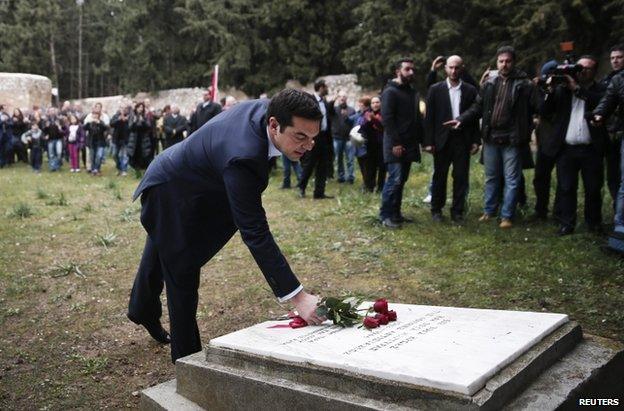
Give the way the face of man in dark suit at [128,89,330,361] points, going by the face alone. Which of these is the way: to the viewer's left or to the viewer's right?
to the viewer's right

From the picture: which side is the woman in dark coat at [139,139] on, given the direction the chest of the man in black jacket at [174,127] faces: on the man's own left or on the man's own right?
on the man's own right

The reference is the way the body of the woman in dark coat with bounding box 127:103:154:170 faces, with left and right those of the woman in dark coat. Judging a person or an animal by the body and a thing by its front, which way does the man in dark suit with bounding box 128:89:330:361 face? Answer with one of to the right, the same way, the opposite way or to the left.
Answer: to the left

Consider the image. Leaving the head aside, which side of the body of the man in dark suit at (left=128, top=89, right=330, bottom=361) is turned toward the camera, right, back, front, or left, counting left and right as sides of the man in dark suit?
right

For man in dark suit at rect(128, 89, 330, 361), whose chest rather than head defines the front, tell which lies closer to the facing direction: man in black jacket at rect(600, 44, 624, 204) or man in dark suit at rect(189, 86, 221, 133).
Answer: the man in black jacket

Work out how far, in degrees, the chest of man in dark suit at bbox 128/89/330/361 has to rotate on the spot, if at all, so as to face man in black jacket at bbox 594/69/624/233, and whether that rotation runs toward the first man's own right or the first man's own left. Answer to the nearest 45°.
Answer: approximately 45° to the first man's own left

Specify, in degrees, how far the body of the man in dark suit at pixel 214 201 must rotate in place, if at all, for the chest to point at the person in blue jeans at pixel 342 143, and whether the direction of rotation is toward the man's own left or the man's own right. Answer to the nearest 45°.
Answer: approximately 90° to the man's own left

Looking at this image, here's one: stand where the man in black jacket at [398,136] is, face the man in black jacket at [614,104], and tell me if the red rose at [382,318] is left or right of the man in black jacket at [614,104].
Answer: right

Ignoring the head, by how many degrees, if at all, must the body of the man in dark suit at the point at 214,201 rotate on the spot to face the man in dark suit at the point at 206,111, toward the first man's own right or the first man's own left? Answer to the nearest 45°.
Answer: approximately 90° to the first man's own left

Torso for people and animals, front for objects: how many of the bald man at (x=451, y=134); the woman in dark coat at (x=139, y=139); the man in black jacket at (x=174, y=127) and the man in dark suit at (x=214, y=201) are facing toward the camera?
3

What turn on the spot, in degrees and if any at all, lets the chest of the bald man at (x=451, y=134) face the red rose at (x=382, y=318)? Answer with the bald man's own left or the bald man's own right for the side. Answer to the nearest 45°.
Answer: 0° — they already face it

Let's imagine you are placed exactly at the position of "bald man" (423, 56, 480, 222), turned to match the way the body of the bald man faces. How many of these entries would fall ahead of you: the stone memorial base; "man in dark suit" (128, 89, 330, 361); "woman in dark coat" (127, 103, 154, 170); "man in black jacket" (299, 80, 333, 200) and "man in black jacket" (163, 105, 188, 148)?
2

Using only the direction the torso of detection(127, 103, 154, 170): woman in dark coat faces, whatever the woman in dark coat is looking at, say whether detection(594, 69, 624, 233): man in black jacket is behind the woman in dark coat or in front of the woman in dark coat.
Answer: in front

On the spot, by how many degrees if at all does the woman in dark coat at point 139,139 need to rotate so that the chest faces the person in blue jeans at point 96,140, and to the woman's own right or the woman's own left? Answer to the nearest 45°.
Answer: approximately 135° to the woman's own right
